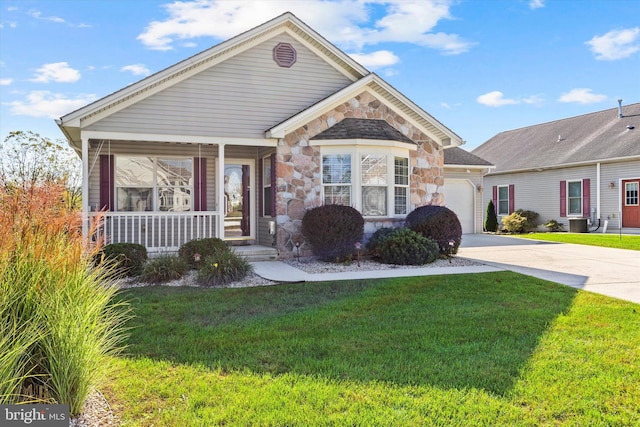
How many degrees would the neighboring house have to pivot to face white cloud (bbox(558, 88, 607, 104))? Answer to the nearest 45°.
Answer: approximately 135° to its right

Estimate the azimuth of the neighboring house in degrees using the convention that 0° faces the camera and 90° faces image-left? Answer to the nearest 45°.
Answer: approximately 45°

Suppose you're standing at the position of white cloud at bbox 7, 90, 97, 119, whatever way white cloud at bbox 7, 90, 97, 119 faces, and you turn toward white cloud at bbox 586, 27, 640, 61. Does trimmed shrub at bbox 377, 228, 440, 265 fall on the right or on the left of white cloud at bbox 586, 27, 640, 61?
right

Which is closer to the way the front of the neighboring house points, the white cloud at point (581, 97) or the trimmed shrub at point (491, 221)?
the trimmed shrub
